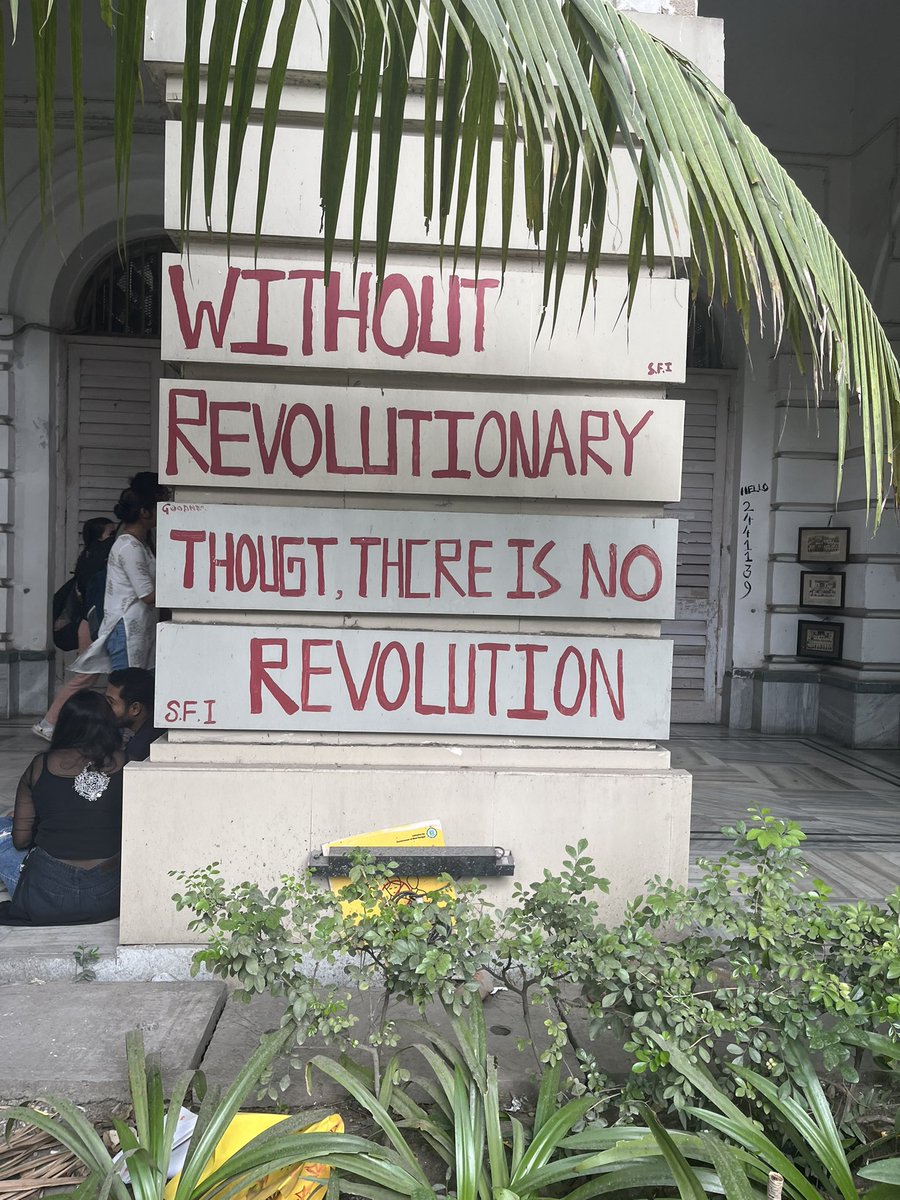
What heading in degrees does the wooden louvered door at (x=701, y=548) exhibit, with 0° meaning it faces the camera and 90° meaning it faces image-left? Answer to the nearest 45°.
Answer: approximately 0°

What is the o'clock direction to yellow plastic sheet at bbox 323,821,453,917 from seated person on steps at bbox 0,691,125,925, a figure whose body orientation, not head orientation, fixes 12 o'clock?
The yellow plastic sheet is roughly at 4 o'clock from the seated person on steps.

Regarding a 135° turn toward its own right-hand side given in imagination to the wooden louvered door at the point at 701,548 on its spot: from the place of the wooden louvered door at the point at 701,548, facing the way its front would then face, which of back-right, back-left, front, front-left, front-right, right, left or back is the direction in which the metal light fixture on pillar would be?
back-left

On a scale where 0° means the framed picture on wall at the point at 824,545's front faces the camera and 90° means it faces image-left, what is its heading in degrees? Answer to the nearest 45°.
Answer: approximately 0°

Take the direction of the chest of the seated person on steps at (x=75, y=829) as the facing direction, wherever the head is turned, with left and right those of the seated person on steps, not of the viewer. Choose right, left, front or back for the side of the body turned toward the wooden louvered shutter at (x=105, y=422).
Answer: front

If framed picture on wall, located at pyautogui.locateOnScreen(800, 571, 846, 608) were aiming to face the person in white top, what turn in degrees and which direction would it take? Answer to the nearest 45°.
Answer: approximately 45° to its right

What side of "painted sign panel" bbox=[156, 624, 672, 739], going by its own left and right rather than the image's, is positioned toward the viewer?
front

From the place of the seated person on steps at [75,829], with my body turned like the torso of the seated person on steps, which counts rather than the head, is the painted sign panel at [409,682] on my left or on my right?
on my right

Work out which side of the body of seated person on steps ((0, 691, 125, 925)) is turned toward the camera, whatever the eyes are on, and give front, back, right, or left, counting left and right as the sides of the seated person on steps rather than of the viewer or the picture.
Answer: back

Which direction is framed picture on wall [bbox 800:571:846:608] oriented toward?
toward the camera

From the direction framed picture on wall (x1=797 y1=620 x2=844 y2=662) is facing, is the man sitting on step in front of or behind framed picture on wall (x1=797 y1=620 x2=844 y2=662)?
in front

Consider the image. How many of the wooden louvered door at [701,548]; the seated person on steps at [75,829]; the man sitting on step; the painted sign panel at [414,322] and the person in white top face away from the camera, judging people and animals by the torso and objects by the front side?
1

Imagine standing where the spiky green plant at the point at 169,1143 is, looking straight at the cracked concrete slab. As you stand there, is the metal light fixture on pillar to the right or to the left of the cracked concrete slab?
right
